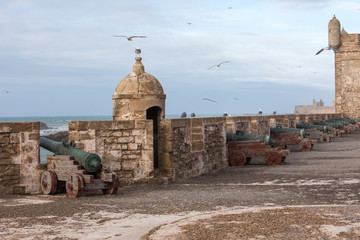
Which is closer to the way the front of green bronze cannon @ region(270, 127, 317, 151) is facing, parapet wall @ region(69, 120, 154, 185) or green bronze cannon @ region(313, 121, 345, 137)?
the parapet wall

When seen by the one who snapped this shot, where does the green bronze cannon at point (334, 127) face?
facing to the left of the viewer

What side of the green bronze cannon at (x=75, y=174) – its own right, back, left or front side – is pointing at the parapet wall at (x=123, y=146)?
right

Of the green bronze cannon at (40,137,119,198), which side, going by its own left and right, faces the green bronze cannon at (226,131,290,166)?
right

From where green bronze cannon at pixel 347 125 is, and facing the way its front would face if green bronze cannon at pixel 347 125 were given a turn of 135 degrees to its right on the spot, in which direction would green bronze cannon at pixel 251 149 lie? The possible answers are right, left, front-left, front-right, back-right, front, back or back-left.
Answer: back-right

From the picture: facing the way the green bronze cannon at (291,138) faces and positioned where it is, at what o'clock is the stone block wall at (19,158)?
The stone block wall is roughly at 10 o'clock from the green bronze cannon.

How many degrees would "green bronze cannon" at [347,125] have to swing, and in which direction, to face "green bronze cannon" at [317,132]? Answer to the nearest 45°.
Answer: approximately 90° to its left

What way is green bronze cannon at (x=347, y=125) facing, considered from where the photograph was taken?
facing to the left of the viewer

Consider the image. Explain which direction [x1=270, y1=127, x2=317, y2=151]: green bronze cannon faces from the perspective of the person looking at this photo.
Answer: facing to the left of the viewer

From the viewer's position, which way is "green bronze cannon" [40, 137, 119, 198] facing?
facing away from the viewer and to the left of the viewer

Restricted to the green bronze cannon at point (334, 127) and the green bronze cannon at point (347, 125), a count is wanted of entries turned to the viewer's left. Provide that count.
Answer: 2

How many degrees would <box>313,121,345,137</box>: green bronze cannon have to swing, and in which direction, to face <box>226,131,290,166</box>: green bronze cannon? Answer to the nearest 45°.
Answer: approximately 90° to its left

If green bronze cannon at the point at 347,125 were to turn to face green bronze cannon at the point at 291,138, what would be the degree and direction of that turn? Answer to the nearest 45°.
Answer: approximately 90° to its left

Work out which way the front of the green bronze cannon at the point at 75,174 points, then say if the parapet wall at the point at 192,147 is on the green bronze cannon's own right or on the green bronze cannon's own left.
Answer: on the green bronze cannon's own right
